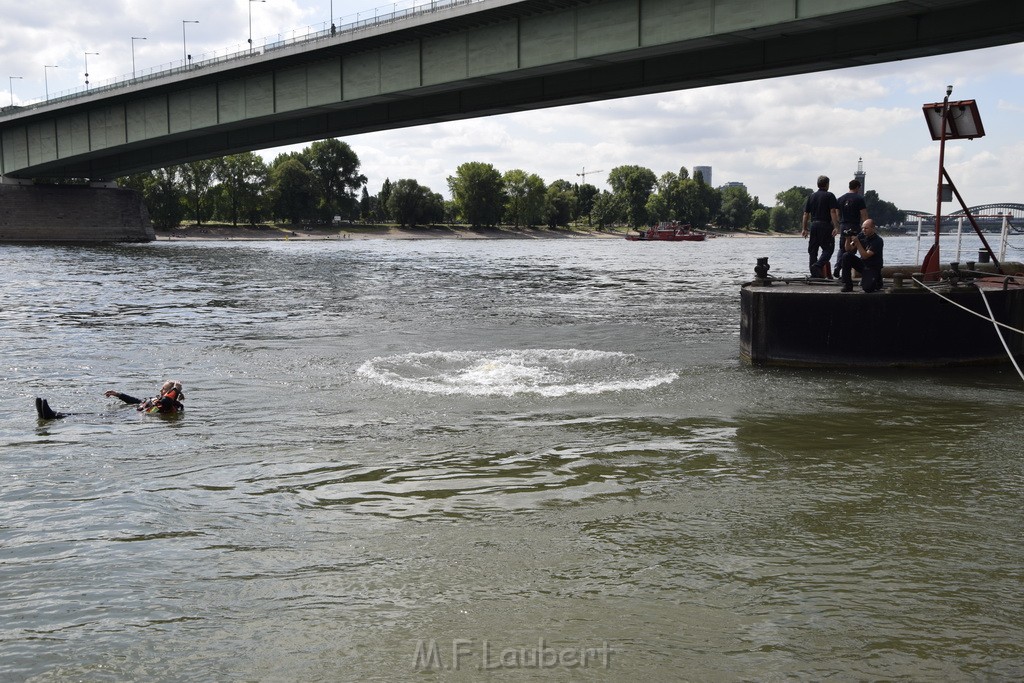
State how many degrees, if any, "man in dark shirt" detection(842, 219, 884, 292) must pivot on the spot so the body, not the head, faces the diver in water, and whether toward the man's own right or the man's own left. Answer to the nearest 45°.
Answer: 0° — they already face them

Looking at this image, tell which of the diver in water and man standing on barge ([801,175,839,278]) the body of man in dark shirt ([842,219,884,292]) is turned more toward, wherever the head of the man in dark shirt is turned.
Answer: the diver in water

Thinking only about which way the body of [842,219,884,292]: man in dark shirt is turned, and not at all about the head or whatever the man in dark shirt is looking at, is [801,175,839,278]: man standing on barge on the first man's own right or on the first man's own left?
on the first man's own right

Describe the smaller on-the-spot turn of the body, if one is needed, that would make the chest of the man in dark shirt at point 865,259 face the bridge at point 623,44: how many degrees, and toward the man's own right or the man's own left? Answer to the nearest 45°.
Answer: approximately 90° to the man's own right

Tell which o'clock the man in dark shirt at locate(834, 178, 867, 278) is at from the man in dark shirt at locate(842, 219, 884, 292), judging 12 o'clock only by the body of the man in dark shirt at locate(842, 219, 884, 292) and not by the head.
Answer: the man in dark shirt at locate(834, 178, 867, 278) is roughly at 4 o'clock from the man in dark shirt at locate(842, 219, 884, 292).

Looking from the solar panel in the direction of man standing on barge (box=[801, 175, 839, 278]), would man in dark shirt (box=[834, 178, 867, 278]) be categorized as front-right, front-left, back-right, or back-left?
front-left

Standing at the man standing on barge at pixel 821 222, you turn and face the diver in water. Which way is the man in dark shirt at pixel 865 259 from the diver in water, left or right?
left

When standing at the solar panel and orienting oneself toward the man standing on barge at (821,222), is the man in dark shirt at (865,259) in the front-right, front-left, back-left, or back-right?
front-left

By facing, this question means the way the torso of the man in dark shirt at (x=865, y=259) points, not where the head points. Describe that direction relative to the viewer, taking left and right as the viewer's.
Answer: facing the viewer and to the left of the viewer

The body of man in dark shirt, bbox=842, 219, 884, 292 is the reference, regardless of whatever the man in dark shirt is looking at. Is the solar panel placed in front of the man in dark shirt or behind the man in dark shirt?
behind
